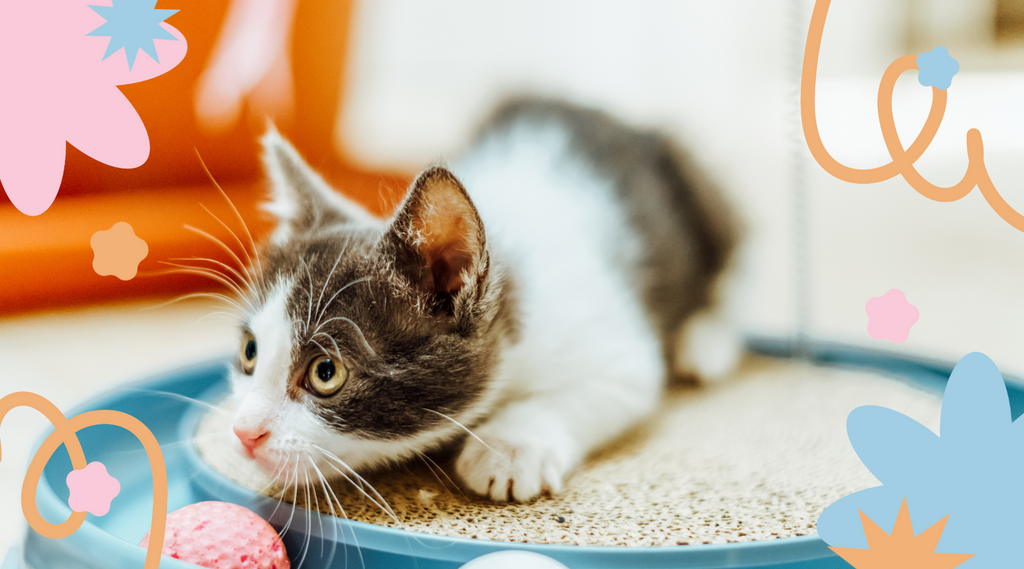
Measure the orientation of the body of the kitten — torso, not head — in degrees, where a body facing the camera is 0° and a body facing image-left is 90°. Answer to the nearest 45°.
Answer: approximately 45°

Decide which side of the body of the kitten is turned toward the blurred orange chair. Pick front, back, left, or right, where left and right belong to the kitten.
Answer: right
